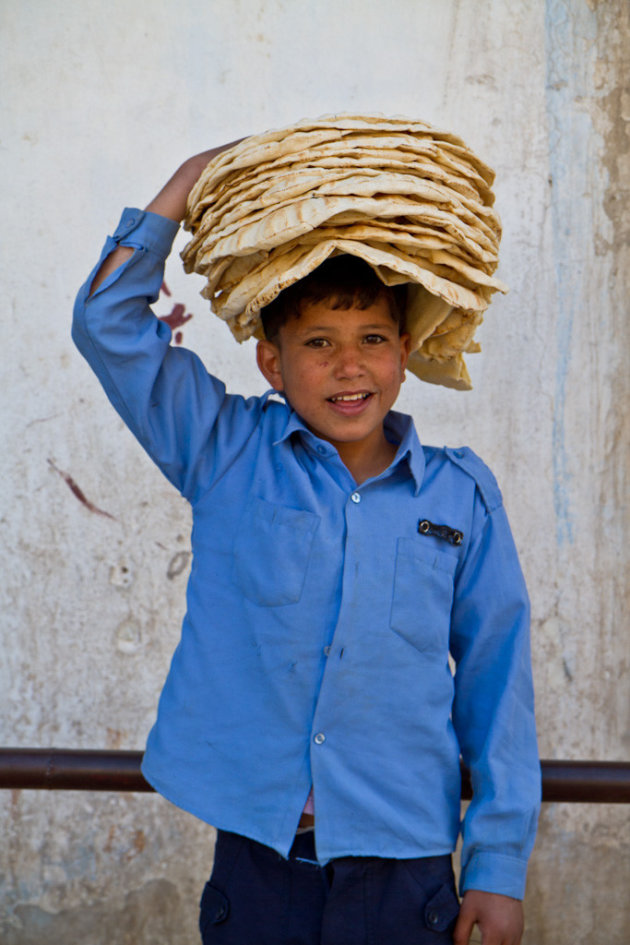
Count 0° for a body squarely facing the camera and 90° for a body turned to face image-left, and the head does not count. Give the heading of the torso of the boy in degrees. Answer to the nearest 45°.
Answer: approximately 0°
